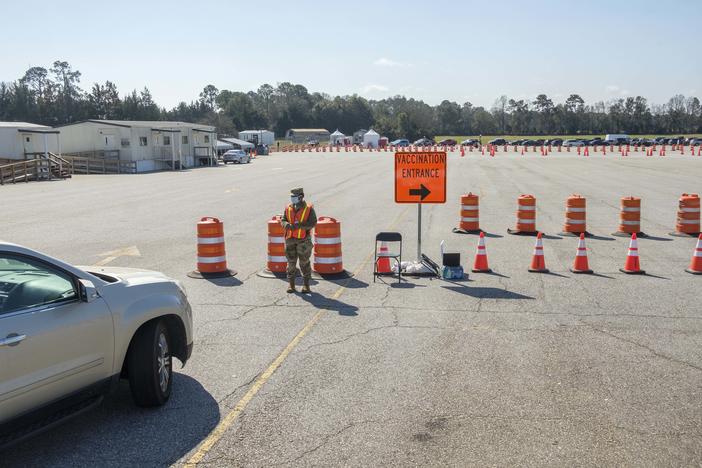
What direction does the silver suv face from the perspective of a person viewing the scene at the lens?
facing away from the viewer and to the right of the viewer

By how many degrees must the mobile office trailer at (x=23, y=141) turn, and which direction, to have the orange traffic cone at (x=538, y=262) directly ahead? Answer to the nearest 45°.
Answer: approximately 45° to its right

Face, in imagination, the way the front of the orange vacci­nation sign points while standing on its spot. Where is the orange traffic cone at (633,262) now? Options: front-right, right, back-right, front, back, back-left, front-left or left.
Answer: left

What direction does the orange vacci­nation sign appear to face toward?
toward the camera

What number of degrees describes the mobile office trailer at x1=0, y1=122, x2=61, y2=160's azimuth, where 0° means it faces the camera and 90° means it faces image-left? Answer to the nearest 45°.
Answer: approximately 315°

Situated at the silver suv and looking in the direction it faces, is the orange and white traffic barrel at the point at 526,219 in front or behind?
in front

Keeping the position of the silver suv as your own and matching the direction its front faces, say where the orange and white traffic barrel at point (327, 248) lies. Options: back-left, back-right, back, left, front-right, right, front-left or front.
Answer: front

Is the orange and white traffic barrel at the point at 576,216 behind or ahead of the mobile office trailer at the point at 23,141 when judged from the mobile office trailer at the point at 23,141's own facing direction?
ahead

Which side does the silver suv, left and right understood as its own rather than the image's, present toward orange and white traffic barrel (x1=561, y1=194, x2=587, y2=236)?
front

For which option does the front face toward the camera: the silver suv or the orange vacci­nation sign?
the orange vacci­nation sign

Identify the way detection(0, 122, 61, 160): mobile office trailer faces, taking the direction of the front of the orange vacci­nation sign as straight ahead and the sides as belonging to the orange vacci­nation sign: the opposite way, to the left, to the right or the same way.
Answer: to the left

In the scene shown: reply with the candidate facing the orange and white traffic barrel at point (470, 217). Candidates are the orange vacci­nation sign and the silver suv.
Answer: the silver suv

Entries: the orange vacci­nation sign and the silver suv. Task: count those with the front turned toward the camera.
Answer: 1

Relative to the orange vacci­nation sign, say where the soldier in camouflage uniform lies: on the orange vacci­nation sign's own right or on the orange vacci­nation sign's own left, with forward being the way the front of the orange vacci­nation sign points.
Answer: on the orange vacci­nation sign's own right
